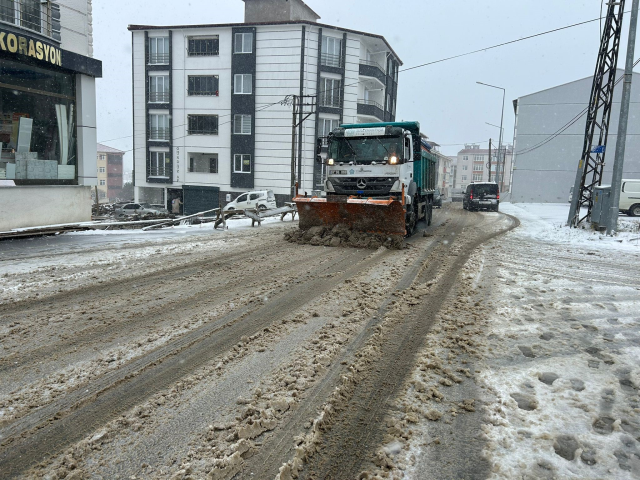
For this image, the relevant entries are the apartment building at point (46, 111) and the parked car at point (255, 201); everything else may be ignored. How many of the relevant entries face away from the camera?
0

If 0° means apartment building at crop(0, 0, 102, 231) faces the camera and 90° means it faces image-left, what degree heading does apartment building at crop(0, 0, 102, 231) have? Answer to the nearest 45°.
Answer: approximately 315°

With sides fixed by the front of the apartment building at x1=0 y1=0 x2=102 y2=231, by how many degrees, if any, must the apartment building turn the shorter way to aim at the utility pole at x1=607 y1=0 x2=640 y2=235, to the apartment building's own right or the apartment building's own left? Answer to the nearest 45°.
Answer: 0° — it already faces it

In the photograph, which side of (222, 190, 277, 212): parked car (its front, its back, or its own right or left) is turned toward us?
left

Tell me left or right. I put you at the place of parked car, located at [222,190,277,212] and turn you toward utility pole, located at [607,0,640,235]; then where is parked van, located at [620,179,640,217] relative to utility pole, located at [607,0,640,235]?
left

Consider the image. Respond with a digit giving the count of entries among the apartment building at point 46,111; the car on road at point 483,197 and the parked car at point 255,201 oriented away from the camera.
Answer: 1

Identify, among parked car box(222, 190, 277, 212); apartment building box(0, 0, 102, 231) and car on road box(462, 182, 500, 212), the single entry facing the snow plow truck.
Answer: the apartment building

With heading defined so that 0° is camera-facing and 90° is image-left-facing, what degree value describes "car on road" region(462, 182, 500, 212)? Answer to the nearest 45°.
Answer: approximately 180°

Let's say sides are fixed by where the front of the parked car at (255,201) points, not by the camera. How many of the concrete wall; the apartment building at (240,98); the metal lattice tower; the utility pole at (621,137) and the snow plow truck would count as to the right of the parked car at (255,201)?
1

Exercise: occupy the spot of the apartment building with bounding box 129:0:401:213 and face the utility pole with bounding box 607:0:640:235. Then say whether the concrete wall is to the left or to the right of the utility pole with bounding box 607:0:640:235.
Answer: right

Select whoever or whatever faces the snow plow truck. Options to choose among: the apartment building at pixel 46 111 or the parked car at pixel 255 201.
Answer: the apartment building

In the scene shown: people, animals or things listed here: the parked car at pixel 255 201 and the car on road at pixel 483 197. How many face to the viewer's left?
1

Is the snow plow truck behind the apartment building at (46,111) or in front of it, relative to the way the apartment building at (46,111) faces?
in front

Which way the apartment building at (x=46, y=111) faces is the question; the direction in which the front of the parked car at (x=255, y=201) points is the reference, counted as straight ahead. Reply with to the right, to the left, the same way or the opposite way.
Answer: the opposite way
